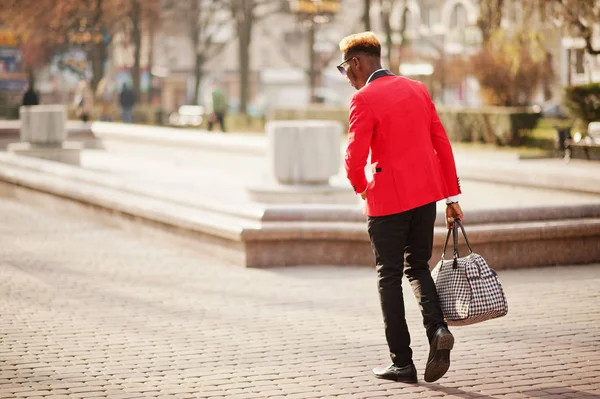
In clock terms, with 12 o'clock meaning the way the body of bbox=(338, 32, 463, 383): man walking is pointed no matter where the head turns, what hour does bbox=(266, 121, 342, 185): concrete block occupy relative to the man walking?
The concrete block is roughly at 1 o'clock from the man walking.

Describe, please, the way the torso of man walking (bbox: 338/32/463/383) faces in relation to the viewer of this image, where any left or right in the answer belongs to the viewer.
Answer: facing away from the viewer and to the left of the viewer

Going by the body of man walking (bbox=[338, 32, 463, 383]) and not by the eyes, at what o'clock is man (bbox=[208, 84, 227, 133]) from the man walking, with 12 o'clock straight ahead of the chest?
The man is roughly at 1 o'clock from the man walking.

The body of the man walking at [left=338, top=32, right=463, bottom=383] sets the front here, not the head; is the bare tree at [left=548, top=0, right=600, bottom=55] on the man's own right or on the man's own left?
on the man's own right

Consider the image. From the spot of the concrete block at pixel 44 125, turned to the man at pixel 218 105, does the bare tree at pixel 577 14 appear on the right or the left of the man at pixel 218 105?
right

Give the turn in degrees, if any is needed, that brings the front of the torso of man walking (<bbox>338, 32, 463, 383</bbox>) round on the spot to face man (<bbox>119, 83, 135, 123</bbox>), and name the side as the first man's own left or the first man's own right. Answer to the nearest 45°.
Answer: approximately 45° to the first man's own right
